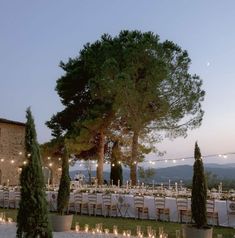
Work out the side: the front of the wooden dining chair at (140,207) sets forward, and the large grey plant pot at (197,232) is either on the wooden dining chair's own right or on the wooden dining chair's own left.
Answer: on the wooden dining chair's own right

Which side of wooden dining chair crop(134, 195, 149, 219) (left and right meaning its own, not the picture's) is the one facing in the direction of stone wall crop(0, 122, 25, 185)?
left

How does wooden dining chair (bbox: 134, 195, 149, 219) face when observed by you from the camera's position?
facing away from the viewer and to the right of the viewer

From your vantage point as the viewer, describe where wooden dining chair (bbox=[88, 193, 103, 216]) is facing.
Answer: facing away from the viewer and to the right of the viewer

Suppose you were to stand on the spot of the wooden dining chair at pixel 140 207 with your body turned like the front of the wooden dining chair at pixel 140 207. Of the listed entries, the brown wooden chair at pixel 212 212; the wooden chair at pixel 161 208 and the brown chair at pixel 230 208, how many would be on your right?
3

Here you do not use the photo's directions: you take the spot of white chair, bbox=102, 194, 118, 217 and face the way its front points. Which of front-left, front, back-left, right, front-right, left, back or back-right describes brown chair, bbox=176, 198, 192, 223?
right

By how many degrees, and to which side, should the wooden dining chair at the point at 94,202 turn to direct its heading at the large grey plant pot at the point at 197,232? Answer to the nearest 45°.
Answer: approximately 135° to its right

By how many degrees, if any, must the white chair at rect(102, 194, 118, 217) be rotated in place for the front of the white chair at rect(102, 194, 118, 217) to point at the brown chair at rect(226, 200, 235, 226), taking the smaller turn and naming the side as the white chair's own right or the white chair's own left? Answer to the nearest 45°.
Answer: approximately 90° to the white chair's own right

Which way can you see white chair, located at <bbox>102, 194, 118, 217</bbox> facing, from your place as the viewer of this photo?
facing away from the viewer and to the right of the viewer

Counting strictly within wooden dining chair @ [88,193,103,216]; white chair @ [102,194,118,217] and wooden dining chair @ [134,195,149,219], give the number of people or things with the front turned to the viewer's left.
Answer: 0

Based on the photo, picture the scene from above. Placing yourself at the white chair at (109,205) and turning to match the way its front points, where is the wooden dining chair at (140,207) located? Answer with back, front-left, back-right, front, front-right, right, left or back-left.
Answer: right

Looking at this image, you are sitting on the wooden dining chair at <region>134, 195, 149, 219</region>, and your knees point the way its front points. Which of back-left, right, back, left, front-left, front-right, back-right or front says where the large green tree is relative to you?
front-left
